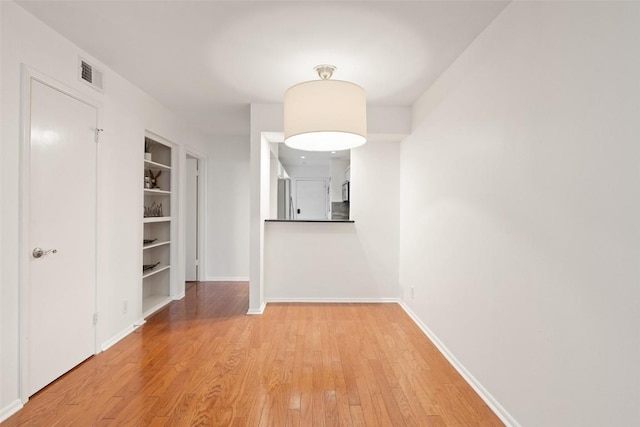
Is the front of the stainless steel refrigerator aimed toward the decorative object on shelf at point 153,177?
no

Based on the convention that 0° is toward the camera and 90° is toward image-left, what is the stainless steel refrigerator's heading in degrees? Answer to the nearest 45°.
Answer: approximately 270°

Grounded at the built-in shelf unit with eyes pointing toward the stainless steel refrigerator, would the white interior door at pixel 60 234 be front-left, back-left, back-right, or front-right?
back-right

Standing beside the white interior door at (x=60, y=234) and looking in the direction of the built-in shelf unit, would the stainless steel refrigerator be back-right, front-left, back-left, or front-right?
front-right

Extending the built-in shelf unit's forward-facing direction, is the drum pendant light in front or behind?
in front

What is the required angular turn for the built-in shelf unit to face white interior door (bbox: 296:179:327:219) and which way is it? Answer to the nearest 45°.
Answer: approximately 90° to its left

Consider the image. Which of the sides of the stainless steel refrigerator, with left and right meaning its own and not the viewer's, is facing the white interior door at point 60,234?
right

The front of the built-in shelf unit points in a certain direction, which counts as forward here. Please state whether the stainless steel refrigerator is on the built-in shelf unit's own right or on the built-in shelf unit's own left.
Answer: on the built-in shelf unit's own left

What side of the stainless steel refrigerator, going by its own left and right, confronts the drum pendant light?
right

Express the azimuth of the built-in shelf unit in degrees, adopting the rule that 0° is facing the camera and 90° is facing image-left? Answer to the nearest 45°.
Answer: approximately 315°

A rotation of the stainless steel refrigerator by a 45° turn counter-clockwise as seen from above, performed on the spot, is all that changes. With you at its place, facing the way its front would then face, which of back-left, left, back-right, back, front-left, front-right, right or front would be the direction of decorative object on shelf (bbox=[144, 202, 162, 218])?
back

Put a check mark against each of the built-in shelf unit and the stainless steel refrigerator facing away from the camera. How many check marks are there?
0
